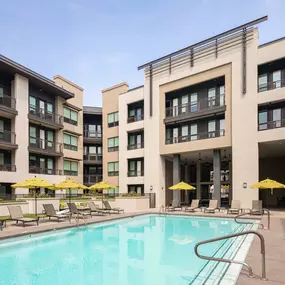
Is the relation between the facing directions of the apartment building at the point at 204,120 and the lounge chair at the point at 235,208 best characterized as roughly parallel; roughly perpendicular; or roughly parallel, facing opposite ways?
roughly parallel

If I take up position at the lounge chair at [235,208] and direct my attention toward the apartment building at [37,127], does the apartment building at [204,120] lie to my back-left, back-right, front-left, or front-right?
front-right

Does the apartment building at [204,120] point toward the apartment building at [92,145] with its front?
no

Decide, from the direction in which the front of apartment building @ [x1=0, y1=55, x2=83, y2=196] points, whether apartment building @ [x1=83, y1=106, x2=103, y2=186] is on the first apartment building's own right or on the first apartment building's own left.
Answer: on the first apartment building's own left

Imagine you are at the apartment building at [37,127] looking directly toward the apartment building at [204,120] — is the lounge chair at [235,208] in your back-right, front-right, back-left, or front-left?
front-right

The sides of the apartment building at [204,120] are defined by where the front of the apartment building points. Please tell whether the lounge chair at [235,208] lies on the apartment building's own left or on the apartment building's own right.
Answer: on the apartment building's own left

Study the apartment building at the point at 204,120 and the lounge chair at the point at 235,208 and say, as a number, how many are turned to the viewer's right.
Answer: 0

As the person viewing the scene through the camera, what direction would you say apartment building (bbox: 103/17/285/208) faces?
facing the viewer and to the left of the viewer
